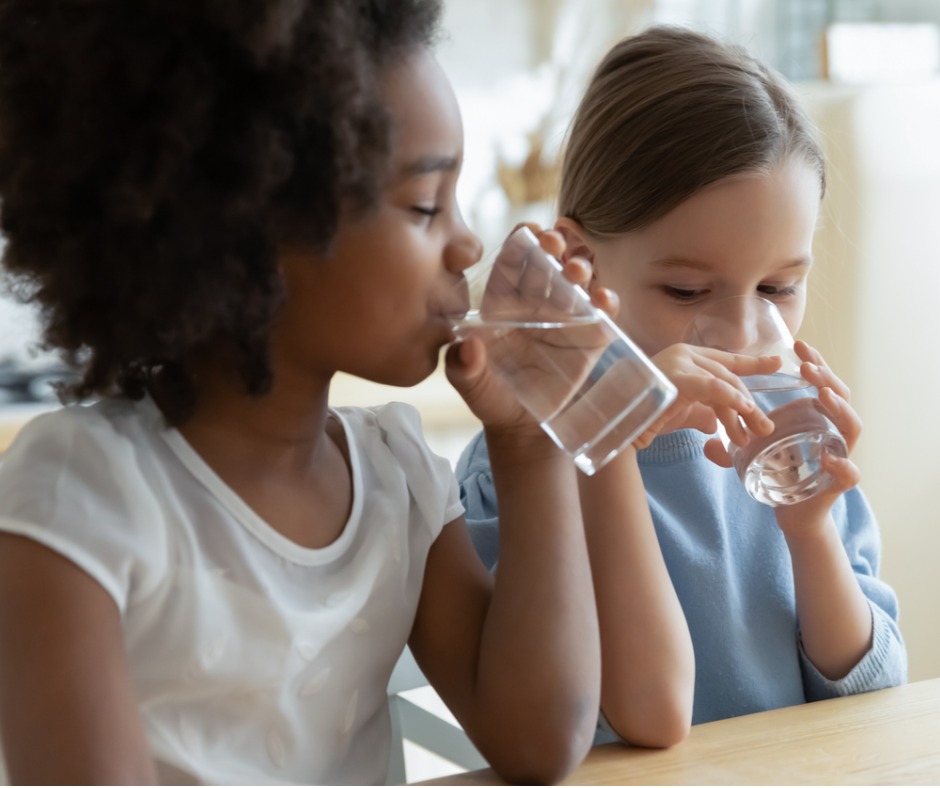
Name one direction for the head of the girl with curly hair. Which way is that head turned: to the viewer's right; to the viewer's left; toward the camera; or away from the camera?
to the viewer's right

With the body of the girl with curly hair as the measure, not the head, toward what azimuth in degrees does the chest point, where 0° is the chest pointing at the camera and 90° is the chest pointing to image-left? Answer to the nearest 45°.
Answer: approximately 315°
